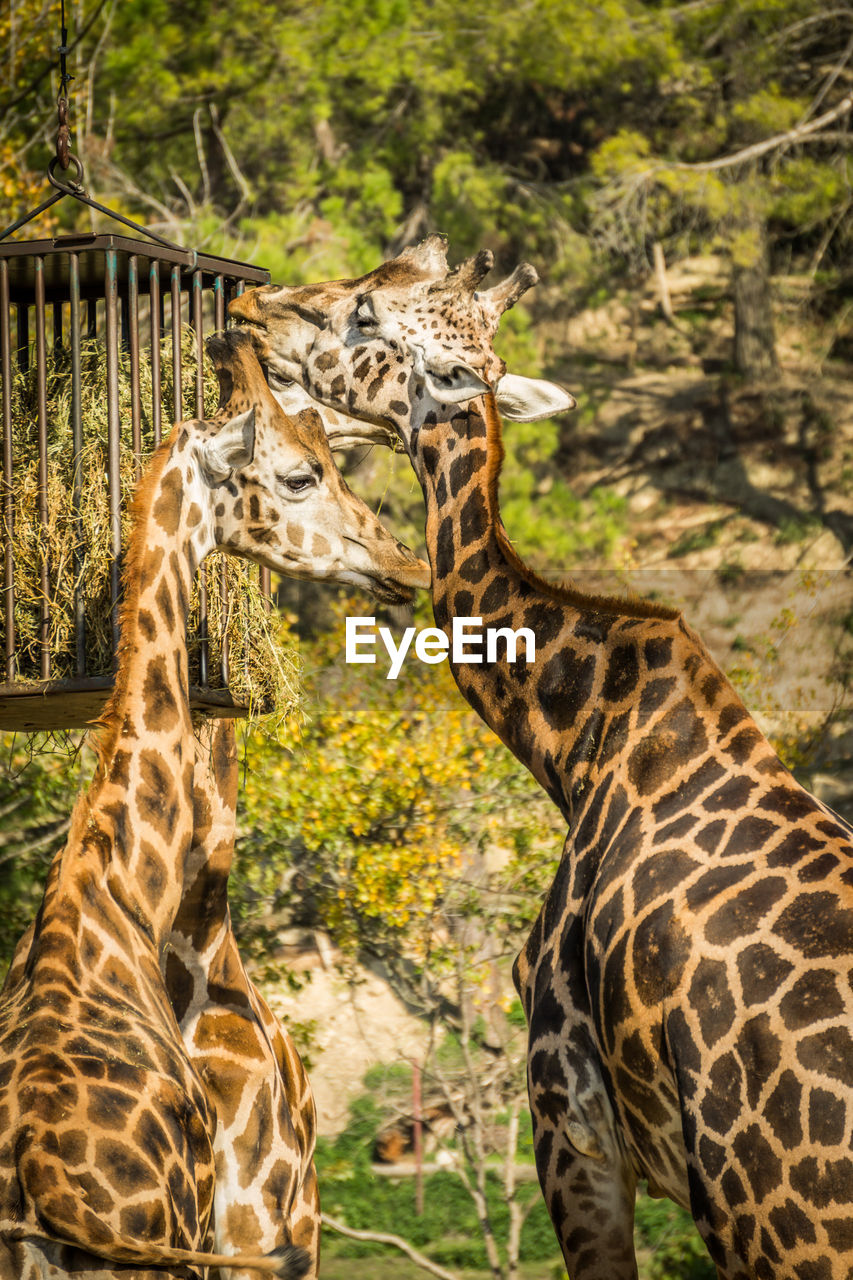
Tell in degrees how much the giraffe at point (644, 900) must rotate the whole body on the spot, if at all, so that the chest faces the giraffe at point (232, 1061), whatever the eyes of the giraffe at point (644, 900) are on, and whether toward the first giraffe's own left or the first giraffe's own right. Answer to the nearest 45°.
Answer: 0° — it already faces it

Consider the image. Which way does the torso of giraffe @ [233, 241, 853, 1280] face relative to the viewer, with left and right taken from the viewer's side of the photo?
facing away from the viewer and to the left of the viewer

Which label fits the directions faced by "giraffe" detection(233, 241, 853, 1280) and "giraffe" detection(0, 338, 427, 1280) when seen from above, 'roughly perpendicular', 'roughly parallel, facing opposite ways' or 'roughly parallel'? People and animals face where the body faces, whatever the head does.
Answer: roughly perpendicular

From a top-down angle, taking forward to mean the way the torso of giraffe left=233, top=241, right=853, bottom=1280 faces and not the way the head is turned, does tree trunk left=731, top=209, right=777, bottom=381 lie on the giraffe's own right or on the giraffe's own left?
on the giraffe's own right

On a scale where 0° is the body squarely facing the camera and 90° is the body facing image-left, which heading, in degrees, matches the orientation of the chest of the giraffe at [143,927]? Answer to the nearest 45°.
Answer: approximately 225°

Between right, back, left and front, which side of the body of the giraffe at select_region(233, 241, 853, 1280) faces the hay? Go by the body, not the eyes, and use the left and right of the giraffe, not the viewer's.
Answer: front

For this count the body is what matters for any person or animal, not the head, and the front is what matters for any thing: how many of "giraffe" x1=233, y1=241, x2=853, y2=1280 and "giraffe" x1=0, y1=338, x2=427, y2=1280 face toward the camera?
0
